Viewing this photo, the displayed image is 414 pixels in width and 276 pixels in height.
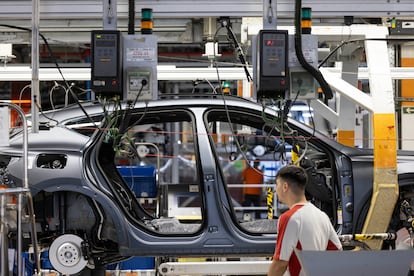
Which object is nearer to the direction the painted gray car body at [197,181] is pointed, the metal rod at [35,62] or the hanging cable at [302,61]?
the hanging cable

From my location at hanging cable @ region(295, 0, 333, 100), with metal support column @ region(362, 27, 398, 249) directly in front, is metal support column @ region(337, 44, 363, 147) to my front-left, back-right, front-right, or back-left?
front-left

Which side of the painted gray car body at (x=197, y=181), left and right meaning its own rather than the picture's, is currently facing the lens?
right

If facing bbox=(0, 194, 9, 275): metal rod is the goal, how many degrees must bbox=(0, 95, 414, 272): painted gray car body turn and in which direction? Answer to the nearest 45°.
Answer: approximately 135° to its right
